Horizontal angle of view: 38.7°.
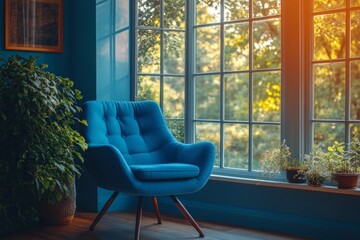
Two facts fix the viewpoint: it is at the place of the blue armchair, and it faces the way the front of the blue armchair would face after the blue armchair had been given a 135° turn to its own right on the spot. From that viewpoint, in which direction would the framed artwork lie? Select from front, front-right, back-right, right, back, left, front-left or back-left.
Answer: front-right

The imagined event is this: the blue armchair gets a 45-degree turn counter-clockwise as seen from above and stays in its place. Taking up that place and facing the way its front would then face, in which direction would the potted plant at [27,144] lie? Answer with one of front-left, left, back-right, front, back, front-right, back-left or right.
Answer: back

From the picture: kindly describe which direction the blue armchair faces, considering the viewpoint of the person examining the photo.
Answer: facing the viewer and to the right of the viewer

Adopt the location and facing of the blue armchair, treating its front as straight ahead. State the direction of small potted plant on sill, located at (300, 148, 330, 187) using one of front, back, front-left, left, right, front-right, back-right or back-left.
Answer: front-left

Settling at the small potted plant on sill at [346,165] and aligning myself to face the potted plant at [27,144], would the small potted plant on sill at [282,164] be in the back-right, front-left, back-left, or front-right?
front-right

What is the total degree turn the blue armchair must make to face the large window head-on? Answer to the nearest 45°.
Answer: approximately 90° to its left

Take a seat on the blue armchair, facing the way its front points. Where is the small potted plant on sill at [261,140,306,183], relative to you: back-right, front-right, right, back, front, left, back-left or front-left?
front-left
